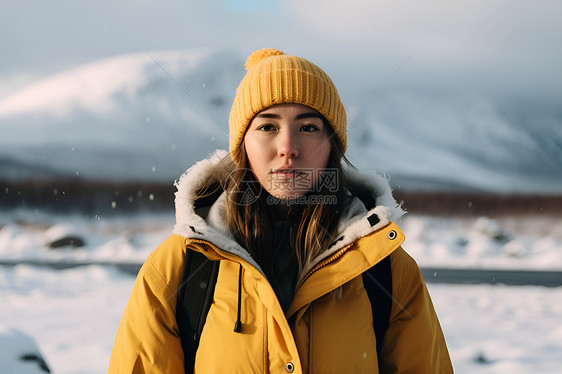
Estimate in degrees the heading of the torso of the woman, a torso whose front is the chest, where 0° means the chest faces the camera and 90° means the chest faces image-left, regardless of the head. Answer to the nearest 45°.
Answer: approximately 0°

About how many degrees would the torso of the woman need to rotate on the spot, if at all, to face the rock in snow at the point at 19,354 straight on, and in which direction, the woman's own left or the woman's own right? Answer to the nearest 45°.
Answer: approximately 135° to the woman's own right
